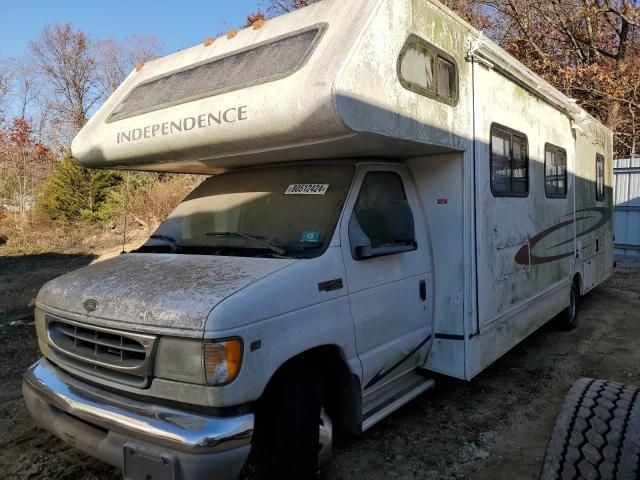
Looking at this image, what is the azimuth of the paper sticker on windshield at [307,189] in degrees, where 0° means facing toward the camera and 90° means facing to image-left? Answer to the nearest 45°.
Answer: approximately 45°

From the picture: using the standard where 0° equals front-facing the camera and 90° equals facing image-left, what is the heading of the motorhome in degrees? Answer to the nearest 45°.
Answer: approximately 45°

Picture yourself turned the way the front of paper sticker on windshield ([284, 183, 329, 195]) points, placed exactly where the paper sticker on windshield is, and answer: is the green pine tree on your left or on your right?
on your right

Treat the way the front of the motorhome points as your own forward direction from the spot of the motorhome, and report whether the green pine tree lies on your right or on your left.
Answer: on your right
